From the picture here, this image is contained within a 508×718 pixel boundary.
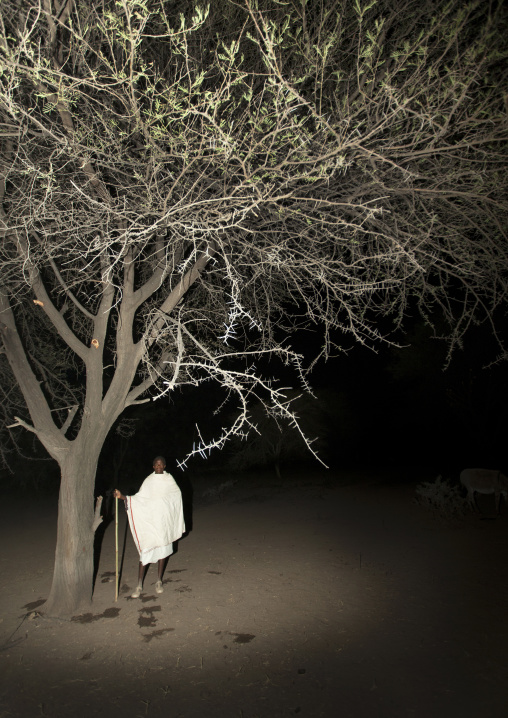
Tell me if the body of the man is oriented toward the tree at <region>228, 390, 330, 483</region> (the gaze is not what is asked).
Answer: no

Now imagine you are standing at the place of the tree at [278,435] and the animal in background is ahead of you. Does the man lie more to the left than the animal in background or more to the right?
right

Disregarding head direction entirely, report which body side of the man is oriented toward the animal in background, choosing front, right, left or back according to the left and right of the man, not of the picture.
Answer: left

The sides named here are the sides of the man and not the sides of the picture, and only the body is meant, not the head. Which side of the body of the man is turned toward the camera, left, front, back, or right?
front
